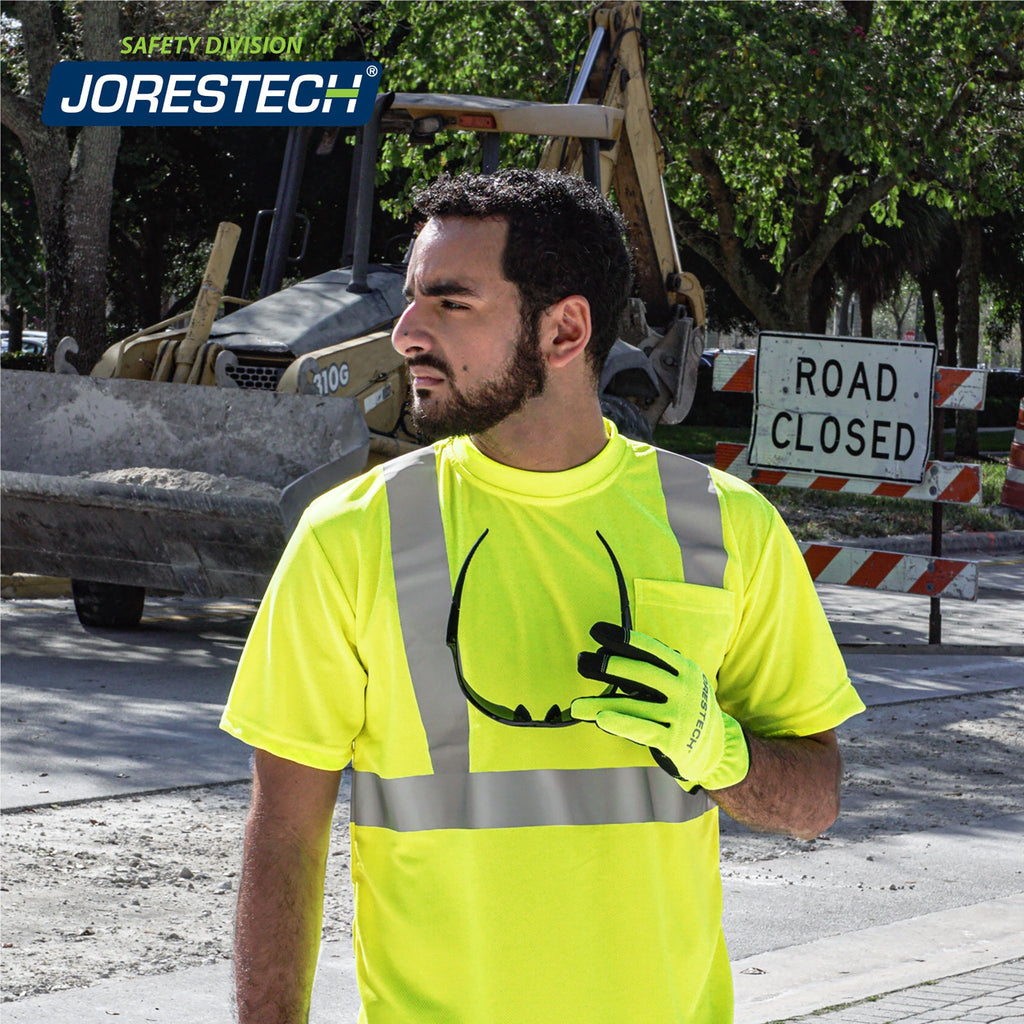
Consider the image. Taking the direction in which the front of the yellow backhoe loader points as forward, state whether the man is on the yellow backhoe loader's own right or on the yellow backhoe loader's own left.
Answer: on the yellow backhoe loader's own left

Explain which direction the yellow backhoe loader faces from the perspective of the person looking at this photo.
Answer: facing the viewer and to the left of the viewer

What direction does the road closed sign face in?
toward the camera

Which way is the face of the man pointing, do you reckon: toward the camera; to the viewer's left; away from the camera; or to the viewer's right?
to the viewer's left

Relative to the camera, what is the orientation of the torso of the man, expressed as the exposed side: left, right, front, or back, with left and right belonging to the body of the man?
front

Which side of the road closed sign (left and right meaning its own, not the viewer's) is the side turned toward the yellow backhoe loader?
right

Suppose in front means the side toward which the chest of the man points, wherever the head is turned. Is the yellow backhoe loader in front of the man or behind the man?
behind

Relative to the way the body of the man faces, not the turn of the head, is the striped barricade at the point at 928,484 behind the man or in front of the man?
behind

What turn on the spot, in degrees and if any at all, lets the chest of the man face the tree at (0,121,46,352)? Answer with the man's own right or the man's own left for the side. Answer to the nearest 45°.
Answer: approximately 180°

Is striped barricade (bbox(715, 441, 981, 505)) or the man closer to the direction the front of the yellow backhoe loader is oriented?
the man

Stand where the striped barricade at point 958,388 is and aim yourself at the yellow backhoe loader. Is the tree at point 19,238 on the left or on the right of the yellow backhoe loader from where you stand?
right

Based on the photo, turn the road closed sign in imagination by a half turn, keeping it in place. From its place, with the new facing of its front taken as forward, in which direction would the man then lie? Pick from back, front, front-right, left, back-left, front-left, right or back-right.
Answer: back

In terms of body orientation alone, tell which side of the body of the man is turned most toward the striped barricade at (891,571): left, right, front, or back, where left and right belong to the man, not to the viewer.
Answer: back
